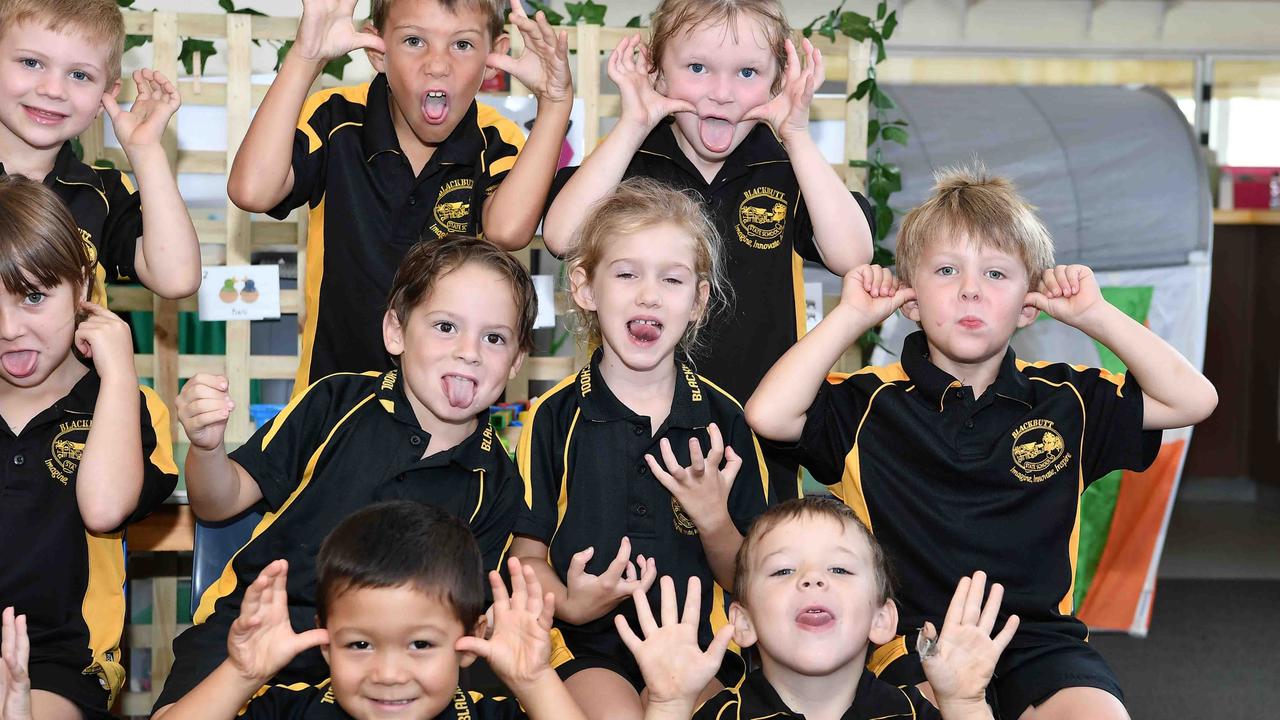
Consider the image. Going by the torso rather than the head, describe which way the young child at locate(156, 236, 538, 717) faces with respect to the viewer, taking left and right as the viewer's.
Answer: facing the viewer

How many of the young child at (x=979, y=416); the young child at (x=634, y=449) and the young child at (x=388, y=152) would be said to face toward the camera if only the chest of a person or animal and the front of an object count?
3

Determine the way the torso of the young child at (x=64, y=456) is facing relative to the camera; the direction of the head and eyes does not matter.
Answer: toward the camera

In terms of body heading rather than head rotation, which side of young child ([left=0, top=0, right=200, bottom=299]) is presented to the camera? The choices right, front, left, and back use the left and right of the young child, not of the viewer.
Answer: front

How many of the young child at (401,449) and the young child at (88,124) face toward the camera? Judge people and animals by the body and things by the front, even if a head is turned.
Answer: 2

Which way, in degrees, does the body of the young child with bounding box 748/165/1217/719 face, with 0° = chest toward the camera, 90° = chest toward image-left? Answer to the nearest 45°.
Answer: approximately 0°

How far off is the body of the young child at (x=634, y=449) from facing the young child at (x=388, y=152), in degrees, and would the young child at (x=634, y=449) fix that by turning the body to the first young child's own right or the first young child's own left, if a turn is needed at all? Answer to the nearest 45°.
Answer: approximately 135° to the first young child's own right

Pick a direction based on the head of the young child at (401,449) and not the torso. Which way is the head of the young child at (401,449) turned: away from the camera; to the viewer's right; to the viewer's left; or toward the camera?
toward the camera

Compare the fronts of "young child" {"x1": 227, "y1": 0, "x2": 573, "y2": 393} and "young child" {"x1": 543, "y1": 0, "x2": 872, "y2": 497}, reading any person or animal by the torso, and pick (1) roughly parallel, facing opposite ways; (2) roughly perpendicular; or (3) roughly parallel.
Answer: roughly parallel

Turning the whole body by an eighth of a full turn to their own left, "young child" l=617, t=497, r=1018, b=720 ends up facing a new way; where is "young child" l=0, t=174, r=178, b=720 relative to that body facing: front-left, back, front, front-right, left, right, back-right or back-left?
back-right
